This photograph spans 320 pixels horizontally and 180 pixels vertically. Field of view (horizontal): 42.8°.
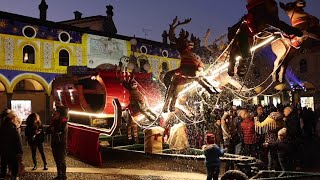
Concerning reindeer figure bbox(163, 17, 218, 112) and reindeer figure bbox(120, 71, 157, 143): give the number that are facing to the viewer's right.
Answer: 2

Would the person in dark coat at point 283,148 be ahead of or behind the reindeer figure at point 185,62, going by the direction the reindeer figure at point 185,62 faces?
ahead

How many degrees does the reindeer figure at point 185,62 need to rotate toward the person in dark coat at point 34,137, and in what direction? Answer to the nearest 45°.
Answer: approximately 135° to its right

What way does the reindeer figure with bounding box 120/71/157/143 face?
to the viewer's right

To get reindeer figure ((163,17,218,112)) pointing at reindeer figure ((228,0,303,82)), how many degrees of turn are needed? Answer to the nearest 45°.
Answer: approximately 45° to its right

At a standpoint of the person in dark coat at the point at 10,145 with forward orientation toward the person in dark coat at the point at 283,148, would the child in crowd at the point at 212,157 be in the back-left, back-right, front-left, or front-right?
front-right

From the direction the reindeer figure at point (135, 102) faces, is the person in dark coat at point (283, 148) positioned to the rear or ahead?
ahead

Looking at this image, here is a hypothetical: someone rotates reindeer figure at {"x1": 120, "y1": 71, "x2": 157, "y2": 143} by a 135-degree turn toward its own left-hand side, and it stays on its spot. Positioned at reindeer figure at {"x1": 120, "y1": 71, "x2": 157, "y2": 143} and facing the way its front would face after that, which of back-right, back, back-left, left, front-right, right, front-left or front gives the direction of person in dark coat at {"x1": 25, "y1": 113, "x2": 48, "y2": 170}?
front-left

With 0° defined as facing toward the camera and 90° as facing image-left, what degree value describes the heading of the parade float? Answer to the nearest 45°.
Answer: approximately 270°

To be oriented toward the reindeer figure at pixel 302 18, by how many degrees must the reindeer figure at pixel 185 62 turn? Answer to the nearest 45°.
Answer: approximately 45° to its right

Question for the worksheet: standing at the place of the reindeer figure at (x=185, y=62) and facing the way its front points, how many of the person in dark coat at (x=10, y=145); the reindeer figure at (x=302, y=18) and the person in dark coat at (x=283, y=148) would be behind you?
1

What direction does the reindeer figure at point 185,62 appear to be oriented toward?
to the viewer's right

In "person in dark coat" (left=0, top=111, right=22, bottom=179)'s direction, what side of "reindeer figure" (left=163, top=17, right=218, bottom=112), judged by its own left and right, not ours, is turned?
back
